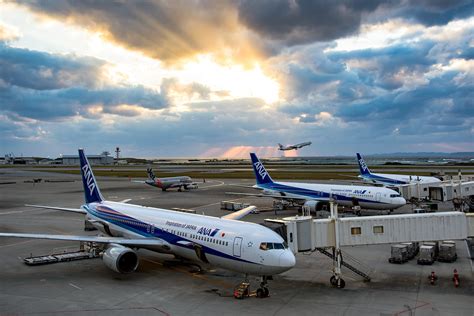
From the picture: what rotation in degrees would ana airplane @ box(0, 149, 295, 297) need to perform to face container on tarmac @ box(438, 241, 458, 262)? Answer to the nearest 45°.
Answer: approximately 45° to its left

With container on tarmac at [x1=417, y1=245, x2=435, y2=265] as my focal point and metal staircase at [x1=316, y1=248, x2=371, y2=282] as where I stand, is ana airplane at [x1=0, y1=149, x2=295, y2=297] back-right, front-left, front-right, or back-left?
back-left

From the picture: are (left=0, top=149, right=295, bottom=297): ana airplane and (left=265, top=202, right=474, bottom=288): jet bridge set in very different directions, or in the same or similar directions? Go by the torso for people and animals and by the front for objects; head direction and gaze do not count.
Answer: very different directions

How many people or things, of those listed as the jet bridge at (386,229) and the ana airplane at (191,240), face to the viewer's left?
1

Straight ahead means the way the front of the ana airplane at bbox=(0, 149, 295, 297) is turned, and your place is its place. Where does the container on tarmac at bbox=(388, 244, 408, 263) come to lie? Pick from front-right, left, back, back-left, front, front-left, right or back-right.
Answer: front-left

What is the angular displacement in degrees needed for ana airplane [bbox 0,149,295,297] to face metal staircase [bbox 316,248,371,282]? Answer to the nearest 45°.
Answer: approximately 45° to its left

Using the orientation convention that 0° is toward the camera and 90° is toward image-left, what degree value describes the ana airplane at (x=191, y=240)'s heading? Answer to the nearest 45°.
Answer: approximately 315°

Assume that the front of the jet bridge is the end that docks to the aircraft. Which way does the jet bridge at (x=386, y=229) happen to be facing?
to the viewer's left

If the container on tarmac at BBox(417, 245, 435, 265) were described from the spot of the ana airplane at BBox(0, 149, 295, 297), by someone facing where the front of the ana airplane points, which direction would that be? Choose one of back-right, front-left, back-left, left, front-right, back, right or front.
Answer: front-left

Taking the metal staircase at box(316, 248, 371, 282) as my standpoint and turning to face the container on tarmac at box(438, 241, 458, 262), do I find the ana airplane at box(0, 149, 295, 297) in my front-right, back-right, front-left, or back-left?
back-left
